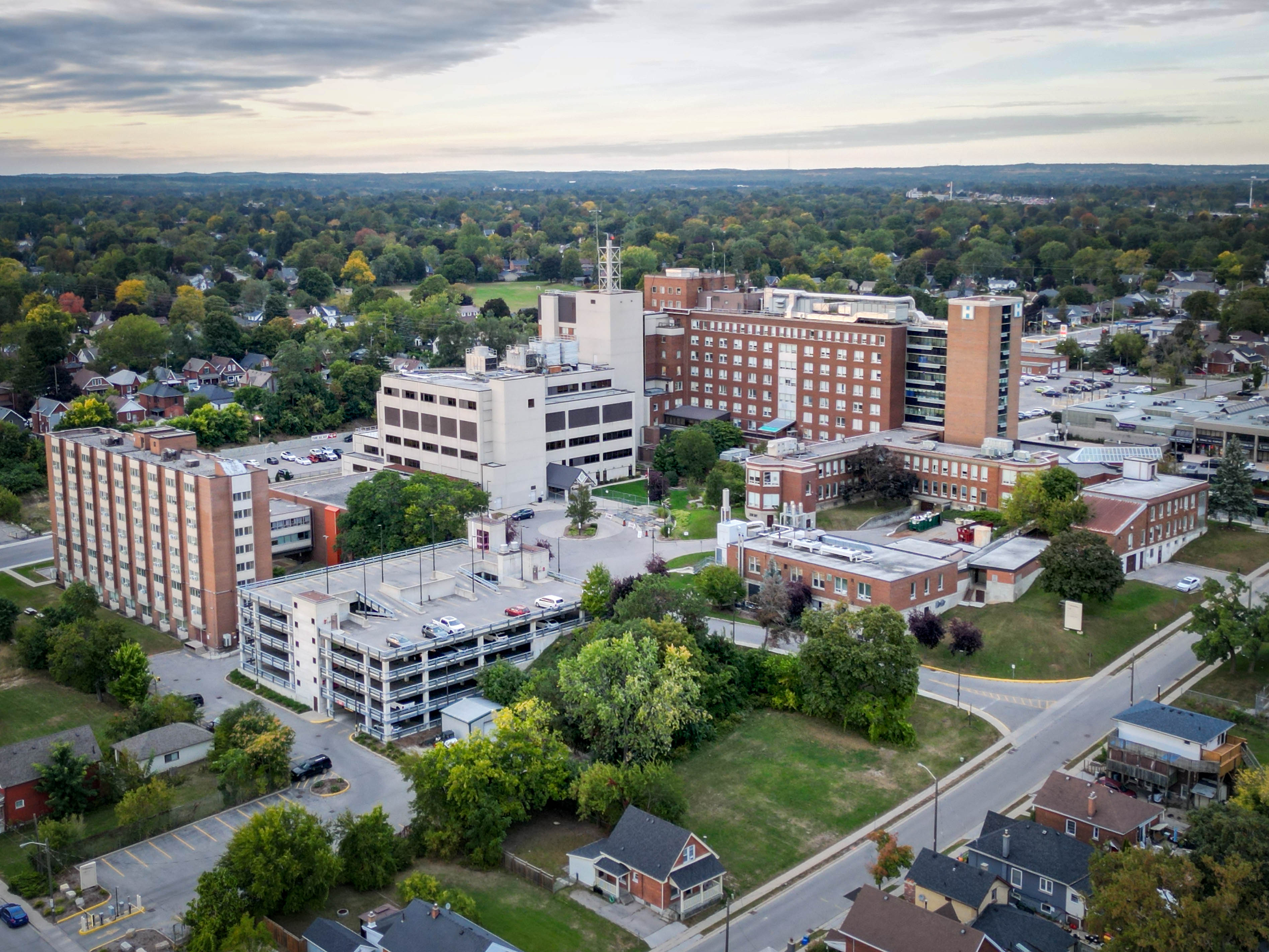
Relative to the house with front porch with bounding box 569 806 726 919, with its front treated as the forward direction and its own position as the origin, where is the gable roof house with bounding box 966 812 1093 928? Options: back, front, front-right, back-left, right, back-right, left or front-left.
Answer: front-left

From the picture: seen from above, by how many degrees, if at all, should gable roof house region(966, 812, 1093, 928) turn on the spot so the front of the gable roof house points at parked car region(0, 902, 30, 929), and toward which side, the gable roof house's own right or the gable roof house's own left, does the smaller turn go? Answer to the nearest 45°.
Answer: approximately 45° to the gable roof house's own left

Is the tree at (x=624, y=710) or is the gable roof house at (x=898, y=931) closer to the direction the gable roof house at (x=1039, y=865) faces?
the tree

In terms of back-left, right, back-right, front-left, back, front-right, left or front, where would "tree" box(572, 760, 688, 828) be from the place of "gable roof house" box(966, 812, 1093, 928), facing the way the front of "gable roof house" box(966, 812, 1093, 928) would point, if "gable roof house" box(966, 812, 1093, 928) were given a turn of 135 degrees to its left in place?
right

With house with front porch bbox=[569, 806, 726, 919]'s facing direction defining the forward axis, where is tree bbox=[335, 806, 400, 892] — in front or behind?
behind

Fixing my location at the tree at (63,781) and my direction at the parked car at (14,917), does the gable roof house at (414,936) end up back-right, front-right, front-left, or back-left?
front-left

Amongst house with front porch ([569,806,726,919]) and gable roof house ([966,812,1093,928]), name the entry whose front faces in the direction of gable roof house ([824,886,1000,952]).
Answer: the house with front porch

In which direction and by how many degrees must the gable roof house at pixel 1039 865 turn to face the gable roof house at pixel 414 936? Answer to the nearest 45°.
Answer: approximately 90° to its left

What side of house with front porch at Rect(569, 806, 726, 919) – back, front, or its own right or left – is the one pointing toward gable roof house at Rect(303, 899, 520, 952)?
right

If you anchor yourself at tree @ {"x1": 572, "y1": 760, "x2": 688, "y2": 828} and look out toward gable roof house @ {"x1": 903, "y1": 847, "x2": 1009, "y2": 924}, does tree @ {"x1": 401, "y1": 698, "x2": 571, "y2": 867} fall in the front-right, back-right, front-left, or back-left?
back-right

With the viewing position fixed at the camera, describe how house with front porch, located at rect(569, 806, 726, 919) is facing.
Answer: facing the viewer and to the right of the viewer

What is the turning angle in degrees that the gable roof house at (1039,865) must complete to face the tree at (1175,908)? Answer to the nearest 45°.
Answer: approximately 180°

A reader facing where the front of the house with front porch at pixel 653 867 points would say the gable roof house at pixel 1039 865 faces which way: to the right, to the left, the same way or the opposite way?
the opposite way

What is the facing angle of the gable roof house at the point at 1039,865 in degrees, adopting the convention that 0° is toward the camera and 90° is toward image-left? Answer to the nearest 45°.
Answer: approximately 135°

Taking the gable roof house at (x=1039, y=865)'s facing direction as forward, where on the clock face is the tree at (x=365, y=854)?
The tree is roughly at 10 o'clock from the gable roof house.

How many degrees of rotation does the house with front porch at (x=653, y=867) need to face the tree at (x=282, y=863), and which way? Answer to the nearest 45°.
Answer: approximately 135° to its right

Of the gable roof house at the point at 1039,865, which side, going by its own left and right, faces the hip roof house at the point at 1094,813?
right
